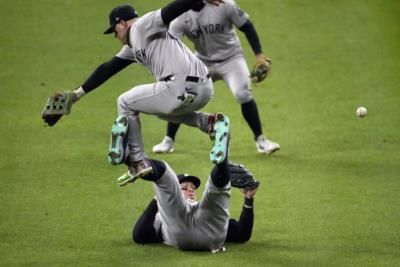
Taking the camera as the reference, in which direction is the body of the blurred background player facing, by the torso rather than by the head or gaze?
toward the camera

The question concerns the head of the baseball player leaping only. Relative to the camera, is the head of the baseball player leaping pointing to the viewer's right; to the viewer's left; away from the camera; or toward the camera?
to the viewer's left

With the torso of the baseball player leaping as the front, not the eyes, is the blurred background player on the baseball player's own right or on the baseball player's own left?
on the baseball player's own right

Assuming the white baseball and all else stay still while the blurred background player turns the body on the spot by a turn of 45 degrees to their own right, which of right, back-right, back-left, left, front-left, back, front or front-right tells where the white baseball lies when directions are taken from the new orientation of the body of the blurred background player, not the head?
back-left

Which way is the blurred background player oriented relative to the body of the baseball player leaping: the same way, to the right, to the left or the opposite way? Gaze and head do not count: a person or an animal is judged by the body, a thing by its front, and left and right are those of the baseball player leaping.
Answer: to the left

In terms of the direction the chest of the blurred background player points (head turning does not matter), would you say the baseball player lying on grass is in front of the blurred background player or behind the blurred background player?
in front

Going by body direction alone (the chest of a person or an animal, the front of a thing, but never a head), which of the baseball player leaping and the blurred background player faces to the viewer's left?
the baseball player leaping

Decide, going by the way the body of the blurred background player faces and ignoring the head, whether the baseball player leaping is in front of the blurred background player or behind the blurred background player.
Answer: in front

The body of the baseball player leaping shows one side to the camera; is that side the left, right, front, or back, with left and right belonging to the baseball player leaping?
left

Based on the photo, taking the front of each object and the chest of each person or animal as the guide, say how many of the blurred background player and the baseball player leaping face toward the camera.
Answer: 1
